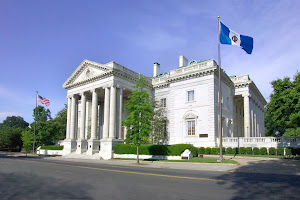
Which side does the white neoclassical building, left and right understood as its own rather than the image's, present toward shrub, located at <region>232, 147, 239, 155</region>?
left

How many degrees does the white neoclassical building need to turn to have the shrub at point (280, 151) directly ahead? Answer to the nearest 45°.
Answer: approximately 90° to its left

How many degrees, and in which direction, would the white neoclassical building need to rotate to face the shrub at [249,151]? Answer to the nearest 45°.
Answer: approximately 90° to its left

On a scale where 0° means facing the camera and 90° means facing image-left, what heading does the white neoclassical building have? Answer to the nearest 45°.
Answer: approximately 45°

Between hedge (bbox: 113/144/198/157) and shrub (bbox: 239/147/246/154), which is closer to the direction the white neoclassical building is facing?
the hedge

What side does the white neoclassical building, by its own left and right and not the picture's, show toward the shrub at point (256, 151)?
left
